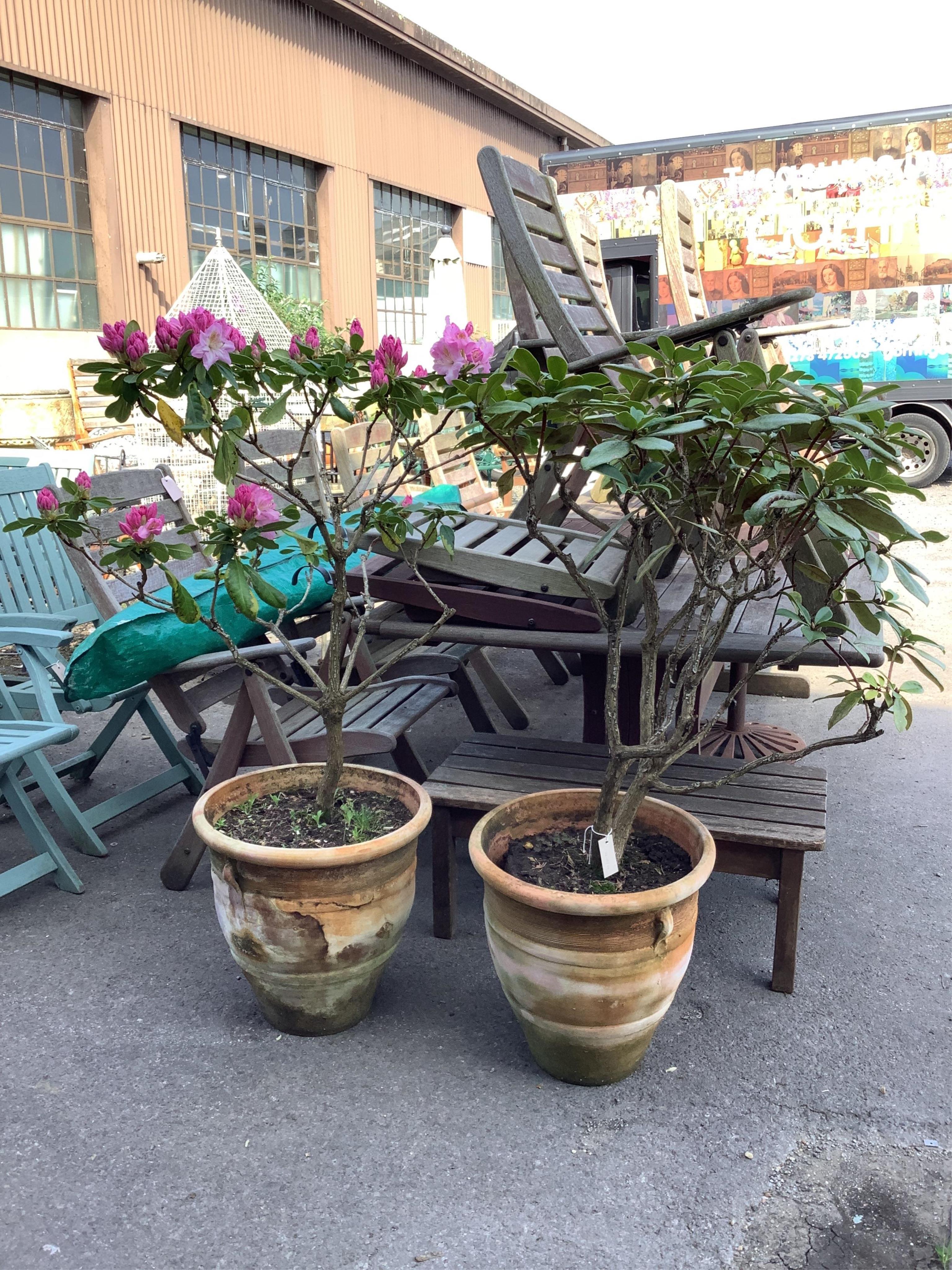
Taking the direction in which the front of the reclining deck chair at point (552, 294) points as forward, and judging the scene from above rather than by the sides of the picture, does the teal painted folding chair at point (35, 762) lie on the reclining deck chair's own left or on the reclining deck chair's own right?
on the reclining deck chair's own right

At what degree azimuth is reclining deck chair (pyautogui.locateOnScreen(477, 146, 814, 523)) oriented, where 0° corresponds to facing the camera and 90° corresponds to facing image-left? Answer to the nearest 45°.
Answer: approximately 315°

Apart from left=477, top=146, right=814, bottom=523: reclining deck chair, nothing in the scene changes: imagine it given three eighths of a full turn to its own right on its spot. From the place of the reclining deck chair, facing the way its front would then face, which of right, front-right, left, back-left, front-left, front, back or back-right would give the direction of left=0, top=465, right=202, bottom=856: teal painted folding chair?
front

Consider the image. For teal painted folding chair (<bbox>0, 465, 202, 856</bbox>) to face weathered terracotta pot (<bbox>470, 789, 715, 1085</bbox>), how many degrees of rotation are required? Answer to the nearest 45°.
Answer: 0° — it already faces it

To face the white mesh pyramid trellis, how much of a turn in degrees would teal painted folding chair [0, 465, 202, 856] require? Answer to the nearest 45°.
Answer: approximately 135° to its left

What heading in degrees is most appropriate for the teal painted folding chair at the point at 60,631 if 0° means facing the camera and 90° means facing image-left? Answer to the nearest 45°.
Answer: approximately 315°

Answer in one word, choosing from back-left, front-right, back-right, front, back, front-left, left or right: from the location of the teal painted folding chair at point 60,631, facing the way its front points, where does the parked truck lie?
left

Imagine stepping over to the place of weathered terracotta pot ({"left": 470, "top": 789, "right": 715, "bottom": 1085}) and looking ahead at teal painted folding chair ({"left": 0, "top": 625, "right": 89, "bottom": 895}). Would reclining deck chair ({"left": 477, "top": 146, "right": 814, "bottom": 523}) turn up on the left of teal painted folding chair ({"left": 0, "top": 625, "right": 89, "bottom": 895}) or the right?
right
